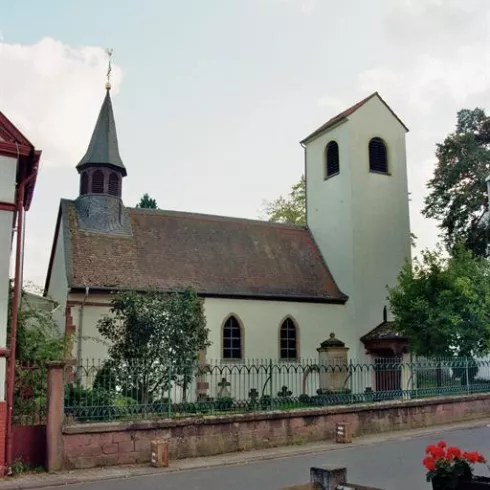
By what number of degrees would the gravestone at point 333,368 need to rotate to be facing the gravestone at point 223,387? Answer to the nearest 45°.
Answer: approximately 45° to its right

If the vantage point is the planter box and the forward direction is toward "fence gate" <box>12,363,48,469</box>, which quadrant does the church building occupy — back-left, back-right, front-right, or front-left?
front-right

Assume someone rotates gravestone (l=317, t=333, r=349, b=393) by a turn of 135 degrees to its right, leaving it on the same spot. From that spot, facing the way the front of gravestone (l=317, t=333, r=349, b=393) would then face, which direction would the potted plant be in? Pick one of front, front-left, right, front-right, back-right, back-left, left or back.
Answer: back-left

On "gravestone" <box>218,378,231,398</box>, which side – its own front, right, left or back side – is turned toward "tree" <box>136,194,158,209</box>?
back

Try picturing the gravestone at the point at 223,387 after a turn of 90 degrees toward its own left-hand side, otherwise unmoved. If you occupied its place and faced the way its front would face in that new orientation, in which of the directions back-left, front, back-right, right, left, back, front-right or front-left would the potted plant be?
right

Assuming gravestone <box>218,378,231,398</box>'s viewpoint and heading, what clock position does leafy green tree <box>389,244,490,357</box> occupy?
The leafy green tree is roughly at 8 o'clock from the gravestone.

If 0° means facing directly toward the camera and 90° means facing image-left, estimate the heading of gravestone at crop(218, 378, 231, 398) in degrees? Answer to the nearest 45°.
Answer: approximately 0°

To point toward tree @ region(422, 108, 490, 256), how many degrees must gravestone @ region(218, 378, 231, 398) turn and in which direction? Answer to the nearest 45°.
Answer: approximately 135° to its left

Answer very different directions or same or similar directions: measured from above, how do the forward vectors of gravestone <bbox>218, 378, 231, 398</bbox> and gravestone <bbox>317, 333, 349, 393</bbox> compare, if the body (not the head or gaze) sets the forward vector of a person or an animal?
same or similar directions

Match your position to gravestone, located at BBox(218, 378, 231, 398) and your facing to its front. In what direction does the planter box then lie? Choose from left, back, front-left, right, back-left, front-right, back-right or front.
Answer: front

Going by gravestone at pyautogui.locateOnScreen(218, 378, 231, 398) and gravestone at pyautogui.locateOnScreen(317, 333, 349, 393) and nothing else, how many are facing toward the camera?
2

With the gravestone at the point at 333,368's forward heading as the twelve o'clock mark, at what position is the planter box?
The planter box is roughly at 12 o'clock from the gravestone.

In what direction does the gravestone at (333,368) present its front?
toward the camera

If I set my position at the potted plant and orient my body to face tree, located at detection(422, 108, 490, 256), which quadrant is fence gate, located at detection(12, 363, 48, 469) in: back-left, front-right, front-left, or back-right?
front-left

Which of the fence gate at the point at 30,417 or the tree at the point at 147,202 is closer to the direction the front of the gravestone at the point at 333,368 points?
the fence gate

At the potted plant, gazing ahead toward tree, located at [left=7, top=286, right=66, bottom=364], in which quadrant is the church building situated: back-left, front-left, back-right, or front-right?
front-right

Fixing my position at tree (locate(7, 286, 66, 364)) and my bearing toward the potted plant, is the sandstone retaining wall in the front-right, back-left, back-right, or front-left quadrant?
front-left
